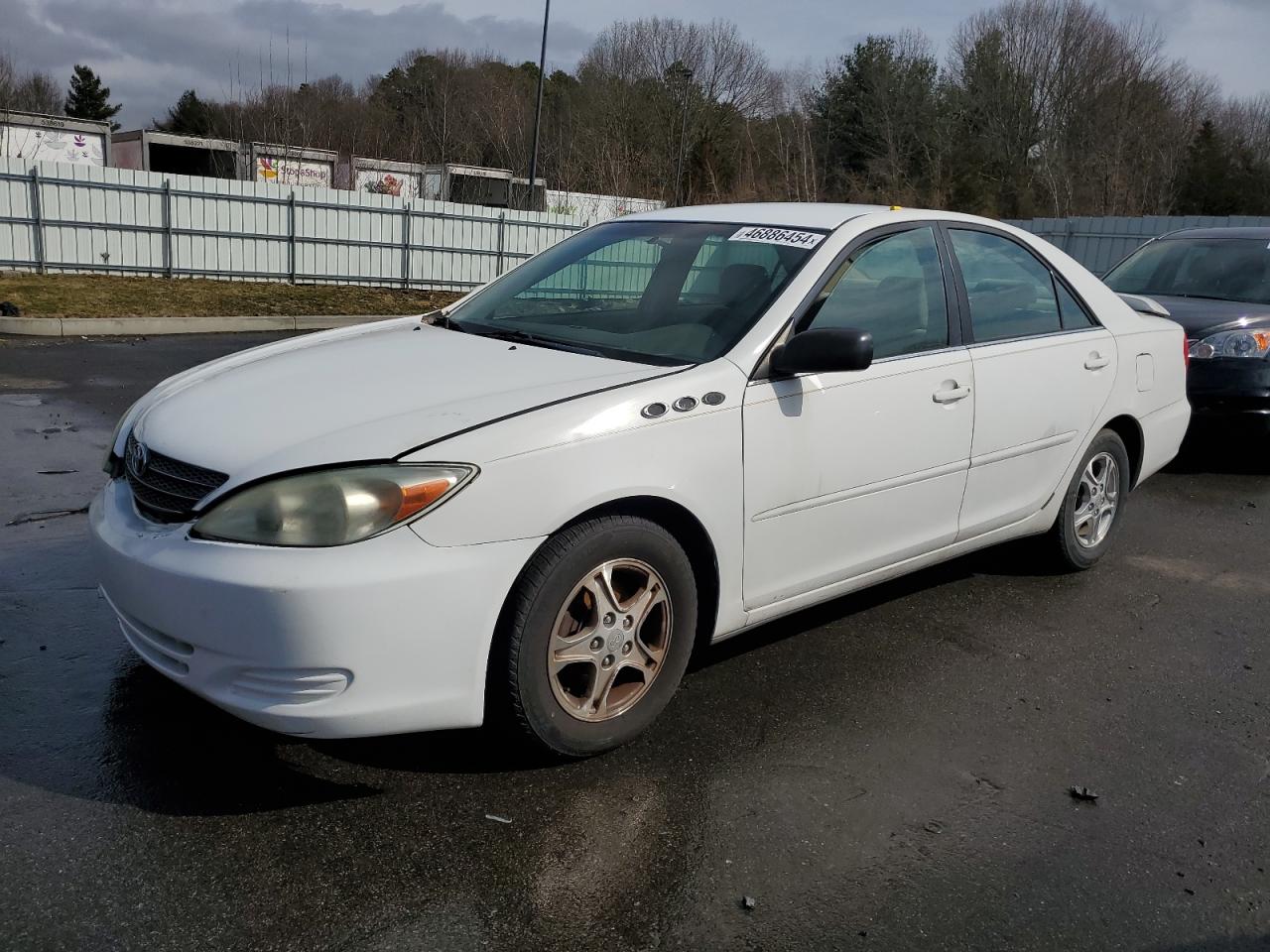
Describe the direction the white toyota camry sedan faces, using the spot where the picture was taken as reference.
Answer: facing the viewer and to the left of the viewer

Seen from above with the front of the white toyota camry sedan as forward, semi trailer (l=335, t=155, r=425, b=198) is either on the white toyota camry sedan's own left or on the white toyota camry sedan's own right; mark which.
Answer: on the white toyota camry sedan's own right

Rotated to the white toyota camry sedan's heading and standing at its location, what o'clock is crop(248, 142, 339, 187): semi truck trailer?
The semi truck trailer is roughly at 4 o'clock from the white toyota camry sedan.

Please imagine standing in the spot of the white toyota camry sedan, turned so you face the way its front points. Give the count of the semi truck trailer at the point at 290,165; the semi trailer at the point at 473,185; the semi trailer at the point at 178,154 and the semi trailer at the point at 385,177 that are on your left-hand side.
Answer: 0

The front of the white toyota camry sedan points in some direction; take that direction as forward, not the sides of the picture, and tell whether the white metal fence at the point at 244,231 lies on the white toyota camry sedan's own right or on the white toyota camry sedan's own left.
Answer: on the white toyota camry sedan's own right

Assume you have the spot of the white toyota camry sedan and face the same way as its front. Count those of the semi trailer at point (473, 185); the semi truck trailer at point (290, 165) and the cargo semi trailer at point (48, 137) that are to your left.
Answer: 0

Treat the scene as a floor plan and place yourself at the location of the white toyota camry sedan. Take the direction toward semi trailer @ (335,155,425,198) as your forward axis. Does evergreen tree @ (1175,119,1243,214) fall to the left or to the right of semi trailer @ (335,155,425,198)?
right

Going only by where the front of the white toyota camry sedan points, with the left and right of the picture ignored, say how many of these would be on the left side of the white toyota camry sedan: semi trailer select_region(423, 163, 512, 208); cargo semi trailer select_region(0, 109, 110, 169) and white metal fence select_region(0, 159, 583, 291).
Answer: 0

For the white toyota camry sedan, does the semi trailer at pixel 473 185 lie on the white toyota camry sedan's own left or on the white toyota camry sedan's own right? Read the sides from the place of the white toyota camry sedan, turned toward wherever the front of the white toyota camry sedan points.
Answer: on the white toyota camry sedan's own right

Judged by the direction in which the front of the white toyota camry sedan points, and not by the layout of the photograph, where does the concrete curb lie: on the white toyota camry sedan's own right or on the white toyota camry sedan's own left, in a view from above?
on the white toyota camry sedan's own right

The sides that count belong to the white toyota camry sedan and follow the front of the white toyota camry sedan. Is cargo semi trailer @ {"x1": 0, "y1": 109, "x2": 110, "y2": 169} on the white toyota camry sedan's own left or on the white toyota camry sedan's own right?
on the white toyota camry sedan's own right

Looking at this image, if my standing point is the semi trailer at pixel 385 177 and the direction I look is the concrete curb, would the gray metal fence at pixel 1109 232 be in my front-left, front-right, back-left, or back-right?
front-left

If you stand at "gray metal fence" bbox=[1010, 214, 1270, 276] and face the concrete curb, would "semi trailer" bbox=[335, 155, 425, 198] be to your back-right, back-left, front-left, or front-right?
front-right

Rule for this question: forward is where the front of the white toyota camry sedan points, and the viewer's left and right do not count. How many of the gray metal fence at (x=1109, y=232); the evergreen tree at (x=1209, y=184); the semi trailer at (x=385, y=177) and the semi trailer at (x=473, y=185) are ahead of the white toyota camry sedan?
0

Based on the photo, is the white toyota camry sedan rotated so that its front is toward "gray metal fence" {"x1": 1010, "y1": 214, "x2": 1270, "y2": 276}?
no

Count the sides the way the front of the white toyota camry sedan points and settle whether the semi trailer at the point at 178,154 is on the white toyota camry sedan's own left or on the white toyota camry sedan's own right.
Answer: on the white toyota camry sedan's own right

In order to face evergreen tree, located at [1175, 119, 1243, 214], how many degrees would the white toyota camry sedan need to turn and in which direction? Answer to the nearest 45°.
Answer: approximately 180°
